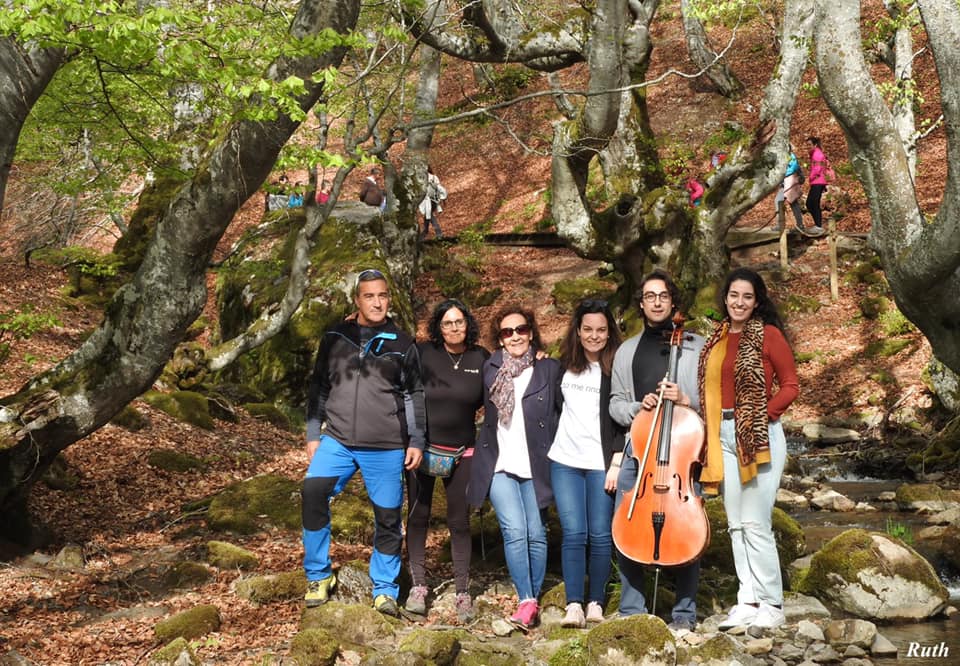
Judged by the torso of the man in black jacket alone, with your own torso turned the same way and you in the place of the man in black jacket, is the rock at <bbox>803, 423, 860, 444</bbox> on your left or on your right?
on your left

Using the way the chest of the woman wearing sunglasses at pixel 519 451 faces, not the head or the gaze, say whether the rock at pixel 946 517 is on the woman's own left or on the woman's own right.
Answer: on the woman's own left

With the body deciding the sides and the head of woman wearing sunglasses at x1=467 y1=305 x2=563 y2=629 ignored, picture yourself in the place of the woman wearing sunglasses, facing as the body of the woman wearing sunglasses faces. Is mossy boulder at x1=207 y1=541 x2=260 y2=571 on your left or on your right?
on your right

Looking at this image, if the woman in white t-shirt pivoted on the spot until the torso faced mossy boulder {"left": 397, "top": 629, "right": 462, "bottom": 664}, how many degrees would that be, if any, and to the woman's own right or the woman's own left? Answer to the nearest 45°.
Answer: approximately 45° to the woman's own right

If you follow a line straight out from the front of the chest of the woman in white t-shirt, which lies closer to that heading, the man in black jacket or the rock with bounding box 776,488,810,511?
the man in black jacket

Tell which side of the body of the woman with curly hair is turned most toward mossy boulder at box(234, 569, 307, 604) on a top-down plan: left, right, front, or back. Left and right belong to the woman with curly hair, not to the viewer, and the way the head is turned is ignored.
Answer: right

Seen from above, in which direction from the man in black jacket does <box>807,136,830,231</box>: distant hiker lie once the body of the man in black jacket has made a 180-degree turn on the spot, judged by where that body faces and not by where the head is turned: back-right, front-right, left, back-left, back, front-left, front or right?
front-right

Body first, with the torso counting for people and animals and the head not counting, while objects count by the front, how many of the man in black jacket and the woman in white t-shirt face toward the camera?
2

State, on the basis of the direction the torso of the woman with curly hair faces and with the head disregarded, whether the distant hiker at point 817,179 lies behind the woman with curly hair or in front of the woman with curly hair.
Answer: behind
